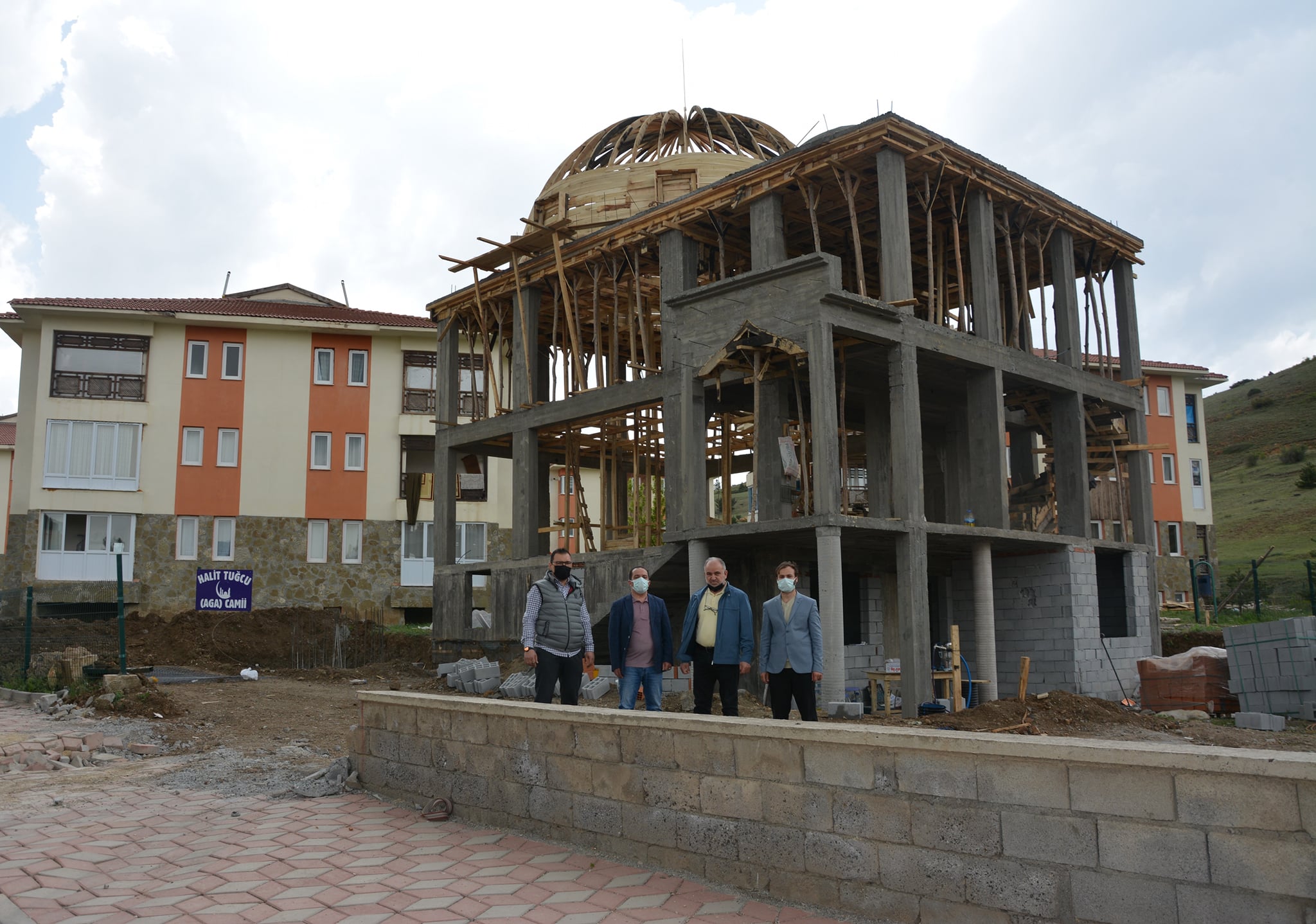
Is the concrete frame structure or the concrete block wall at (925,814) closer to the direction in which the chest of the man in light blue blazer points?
the concrete block wall

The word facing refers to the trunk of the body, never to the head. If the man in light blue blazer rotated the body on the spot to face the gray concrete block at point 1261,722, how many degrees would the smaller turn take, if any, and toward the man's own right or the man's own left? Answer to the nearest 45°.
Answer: approximately 135° to the man's own left

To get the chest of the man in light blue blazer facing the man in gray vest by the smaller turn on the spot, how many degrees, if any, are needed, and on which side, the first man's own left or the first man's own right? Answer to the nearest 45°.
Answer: approximately 90° to the first man's own right

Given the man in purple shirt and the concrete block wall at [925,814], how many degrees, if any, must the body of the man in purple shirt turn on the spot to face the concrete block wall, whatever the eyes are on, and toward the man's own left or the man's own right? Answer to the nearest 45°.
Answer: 0° — they already face it

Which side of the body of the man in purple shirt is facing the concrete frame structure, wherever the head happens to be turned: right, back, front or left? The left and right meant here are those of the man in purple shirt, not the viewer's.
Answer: back

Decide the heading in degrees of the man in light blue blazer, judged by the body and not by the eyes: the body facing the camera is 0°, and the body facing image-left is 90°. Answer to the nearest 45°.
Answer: approximately 0°

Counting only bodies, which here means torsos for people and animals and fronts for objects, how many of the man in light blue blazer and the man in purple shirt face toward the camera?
2

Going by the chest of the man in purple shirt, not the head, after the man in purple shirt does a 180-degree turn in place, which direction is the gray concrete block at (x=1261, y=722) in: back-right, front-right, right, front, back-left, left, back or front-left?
front-right
